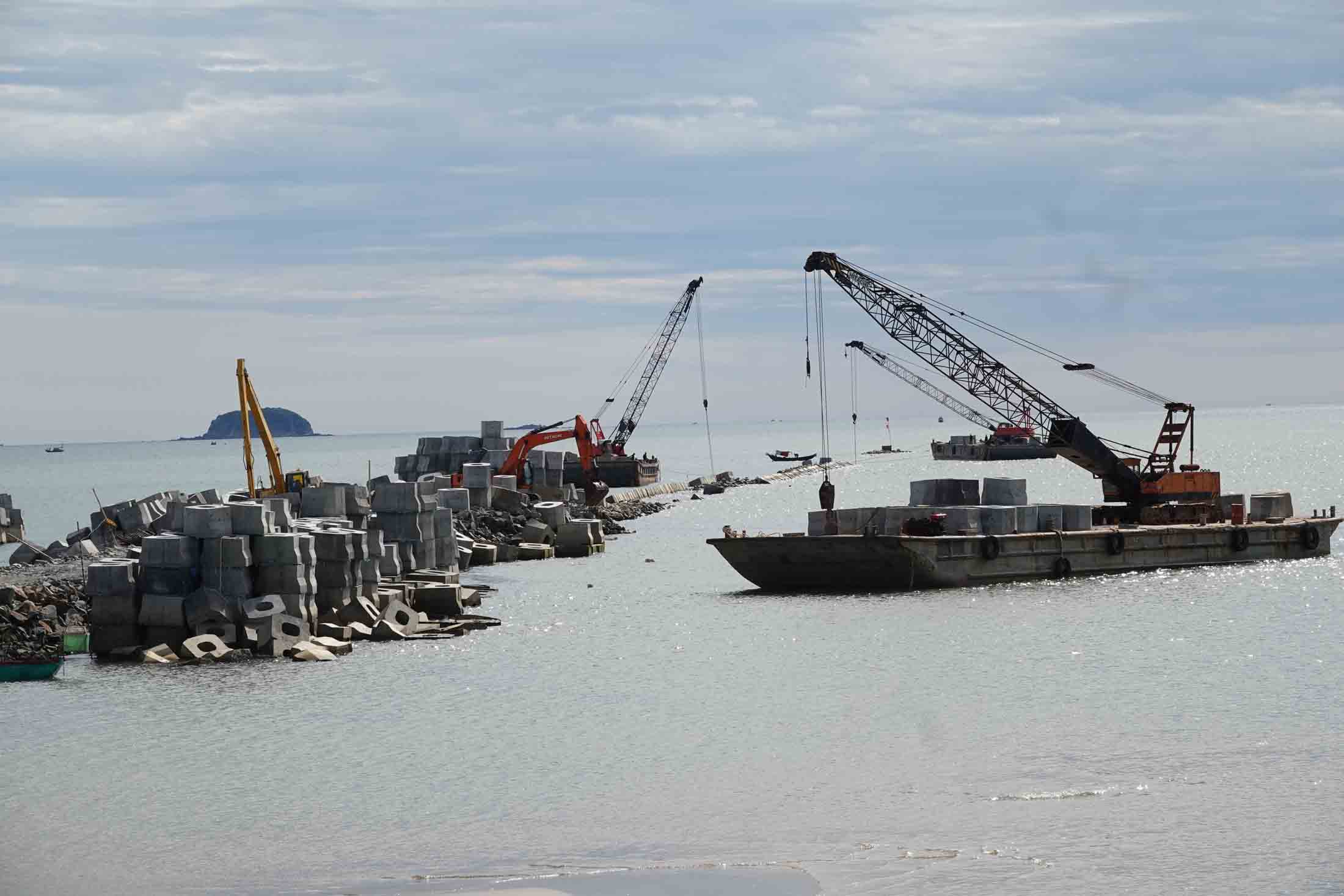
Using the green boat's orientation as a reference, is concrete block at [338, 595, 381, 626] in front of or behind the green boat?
in front

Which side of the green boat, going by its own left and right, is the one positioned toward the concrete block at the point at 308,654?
front

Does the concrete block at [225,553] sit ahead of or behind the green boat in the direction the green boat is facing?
ahead

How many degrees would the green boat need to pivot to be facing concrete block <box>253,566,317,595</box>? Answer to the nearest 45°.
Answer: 0° — it already faces it

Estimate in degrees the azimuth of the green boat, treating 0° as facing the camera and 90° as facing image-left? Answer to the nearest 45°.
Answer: approximately 270°

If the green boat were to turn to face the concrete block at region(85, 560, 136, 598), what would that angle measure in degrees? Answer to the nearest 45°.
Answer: approximately 45° to its left

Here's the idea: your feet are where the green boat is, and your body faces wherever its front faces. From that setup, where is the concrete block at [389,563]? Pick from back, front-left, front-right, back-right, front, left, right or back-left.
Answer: front-left

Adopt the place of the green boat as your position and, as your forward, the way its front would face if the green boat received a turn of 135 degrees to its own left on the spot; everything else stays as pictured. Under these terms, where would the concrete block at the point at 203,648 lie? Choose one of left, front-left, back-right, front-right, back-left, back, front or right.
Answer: back-right

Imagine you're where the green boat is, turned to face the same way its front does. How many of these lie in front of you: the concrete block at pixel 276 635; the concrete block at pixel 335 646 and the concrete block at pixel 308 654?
3

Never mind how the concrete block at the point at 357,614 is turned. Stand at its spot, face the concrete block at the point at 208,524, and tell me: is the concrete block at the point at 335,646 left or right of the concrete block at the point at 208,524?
left

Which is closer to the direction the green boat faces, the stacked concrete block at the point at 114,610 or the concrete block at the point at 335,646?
the concrete block

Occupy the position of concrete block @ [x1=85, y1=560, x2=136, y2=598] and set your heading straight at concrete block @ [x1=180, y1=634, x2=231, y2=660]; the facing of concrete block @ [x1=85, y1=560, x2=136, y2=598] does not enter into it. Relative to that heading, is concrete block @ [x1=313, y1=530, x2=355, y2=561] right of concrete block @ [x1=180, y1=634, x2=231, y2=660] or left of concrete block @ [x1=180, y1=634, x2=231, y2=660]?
left

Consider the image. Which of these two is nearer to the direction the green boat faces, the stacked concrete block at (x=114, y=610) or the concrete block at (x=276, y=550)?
the concrete block

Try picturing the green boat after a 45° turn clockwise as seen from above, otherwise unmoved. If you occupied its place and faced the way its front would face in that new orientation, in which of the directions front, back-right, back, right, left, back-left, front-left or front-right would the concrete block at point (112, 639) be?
left
